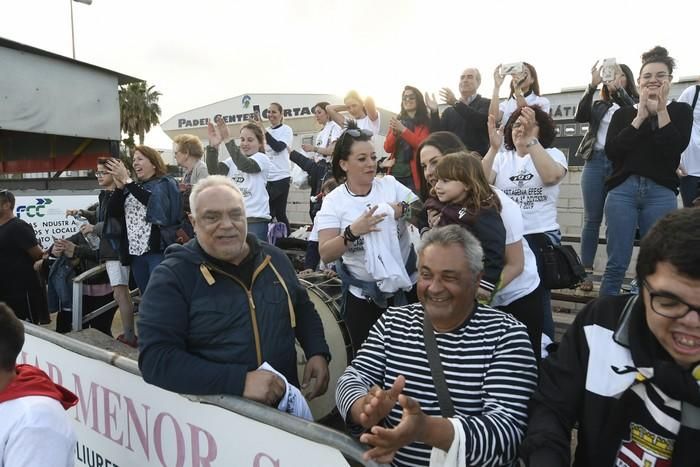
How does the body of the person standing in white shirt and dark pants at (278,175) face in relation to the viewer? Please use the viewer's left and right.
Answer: facing the viewer and to the left of the viewer

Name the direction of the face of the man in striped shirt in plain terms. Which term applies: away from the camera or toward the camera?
toward the camera

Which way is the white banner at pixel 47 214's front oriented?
toward the camera

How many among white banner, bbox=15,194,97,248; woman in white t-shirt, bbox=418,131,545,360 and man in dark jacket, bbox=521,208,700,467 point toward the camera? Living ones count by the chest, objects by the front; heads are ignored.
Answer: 2

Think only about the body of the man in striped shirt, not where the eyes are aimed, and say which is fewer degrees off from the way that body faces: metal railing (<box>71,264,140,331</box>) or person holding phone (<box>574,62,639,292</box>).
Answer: the metal railing

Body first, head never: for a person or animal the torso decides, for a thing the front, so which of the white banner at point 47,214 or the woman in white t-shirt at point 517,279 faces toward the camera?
the white banner

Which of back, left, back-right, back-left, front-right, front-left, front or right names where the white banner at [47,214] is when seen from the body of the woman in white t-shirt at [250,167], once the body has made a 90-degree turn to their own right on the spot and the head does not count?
front

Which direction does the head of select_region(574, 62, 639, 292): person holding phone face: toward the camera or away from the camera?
toward the camera

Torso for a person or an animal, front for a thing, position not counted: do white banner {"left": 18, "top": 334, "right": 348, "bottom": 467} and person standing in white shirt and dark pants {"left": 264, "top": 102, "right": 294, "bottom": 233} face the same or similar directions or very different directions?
same or similar directions

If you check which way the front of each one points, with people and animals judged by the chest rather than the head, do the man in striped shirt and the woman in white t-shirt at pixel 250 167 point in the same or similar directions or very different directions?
same or similar directions

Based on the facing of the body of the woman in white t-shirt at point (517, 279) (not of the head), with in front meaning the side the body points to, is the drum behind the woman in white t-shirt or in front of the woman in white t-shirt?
in front

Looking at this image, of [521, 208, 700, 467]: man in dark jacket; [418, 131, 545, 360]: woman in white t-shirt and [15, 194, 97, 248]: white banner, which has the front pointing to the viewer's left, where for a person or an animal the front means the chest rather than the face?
the woman in white t-shirt

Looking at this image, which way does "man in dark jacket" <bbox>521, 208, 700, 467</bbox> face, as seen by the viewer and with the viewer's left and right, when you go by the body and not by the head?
facing the viewer

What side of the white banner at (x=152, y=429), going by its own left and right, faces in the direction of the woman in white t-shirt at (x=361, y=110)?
back

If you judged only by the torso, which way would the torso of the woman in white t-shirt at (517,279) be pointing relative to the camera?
to the viewer's left

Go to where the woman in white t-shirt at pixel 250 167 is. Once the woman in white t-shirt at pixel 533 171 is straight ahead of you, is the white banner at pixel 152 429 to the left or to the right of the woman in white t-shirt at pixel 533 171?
right
